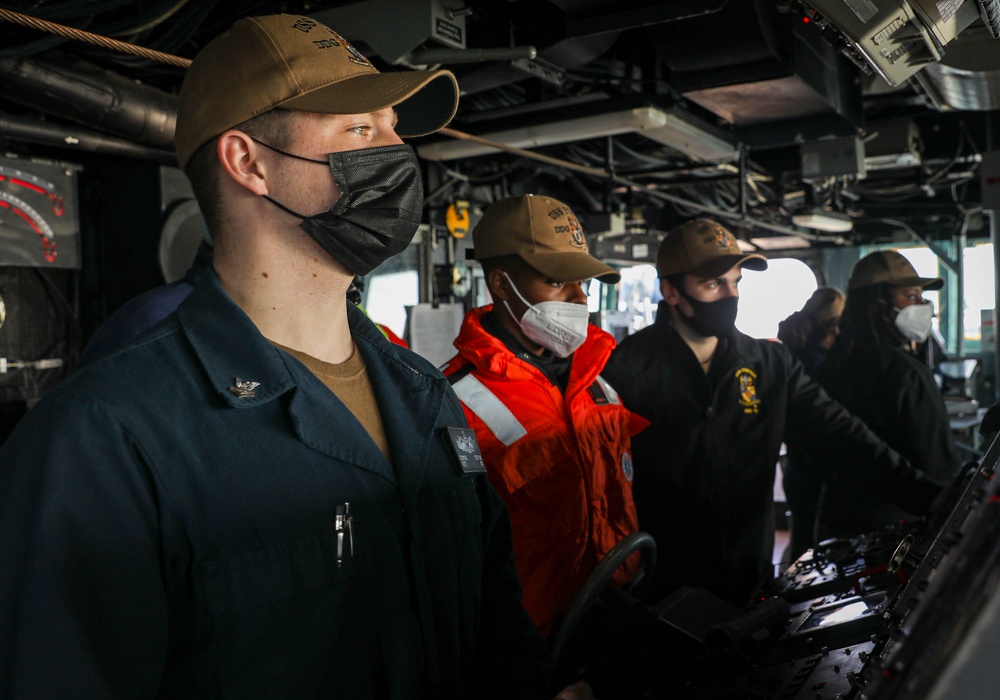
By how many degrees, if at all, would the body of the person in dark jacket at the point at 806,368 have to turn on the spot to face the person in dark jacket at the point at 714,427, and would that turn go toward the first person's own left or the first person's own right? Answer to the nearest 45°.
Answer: approximately 90° to the first person's own right

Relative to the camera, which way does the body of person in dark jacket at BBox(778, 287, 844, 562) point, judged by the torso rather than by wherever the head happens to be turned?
to the viewer's right

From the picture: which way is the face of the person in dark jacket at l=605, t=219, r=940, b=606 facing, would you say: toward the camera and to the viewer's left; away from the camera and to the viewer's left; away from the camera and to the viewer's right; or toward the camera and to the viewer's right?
toward the camera and to the viewer's right

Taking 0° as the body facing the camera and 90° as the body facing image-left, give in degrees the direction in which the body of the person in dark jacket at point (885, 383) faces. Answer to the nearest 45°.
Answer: approximately 270°

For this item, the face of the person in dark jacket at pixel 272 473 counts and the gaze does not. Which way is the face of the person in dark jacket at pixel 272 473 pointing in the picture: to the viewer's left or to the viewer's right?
to the viewer's right

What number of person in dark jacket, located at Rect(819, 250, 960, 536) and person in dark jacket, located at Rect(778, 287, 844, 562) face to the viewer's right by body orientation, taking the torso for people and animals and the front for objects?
2

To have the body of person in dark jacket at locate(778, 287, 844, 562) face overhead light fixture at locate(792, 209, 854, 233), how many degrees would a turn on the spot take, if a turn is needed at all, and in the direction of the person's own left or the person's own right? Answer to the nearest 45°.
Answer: approximately 90° to the person's own left
